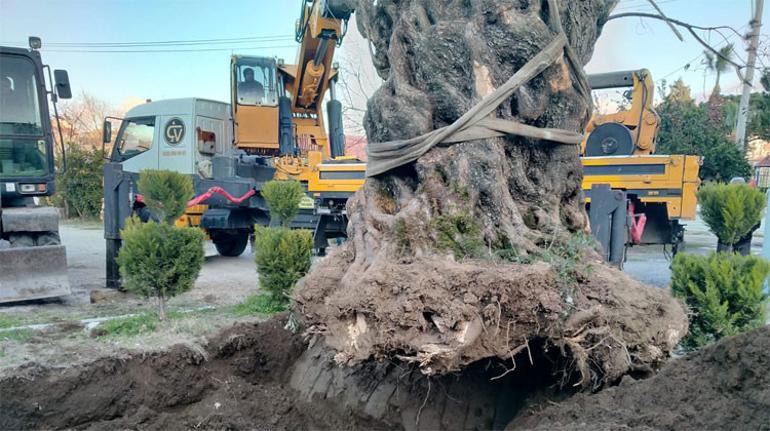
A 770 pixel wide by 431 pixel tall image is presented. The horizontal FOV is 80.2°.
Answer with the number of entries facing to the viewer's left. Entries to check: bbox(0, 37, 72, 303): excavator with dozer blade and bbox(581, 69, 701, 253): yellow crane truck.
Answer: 1

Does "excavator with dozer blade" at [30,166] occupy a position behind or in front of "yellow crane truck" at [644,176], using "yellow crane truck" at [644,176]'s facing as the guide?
in front

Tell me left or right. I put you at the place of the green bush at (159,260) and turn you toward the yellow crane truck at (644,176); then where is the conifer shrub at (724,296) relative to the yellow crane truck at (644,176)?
right

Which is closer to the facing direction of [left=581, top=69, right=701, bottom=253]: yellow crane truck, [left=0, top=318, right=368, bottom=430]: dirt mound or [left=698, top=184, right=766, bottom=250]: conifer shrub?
the dirt mound

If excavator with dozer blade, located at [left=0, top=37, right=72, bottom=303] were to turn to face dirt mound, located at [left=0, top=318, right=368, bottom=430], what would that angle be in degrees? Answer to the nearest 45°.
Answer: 0° — it already faces it

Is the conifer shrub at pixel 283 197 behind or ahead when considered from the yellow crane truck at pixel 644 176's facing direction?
ahead

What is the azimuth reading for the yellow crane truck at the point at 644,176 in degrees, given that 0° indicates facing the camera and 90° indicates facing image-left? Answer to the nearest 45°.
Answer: approximately 90°

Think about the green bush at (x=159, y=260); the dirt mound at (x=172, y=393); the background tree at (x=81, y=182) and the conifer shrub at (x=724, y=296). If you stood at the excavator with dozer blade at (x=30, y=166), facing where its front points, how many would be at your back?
1

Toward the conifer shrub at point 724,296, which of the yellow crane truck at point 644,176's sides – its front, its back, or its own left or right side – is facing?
left

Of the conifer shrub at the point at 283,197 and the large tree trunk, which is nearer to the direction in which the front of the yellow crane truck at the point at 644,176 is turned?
the conifer shrub

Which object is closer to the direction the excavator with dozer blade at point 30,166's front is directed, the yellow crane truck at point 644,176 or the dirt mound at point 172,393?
the dirt mound

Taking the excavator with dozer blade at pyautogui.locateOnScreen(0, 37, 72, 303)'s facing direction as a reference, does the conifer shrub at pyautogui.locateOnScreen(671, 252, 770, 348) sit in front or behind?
in front

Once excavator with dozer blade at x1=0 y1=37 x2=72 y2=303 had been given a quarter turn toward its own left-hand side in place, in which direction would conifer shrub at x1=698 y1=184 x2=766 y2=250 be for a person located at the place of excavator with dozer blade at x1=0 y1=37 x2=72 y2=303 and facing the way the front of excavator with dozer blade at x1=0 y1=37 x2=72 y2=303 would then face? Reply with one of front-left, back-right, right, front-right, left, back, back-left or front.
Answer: front-right

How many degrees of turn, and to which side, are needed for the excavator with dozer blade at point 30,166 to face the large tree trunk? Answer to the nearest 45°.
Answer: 0° — it already faces it
